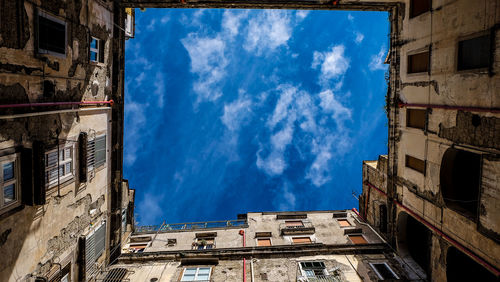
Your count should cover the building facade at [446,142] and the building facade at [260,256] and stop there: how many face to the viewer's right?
0

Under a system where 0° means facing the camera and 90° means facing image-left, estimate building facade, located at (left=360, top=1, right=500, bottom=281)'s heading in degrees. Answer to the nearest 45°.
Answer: approximately 45°

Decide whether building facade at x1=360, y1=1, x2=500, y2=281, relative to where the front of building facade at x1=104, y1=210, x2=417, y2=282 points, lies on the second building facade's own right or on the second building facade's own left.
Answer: on the second building facade's own left

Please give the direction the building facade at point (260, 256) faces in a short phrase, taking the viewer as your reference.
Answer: facing the viewer
